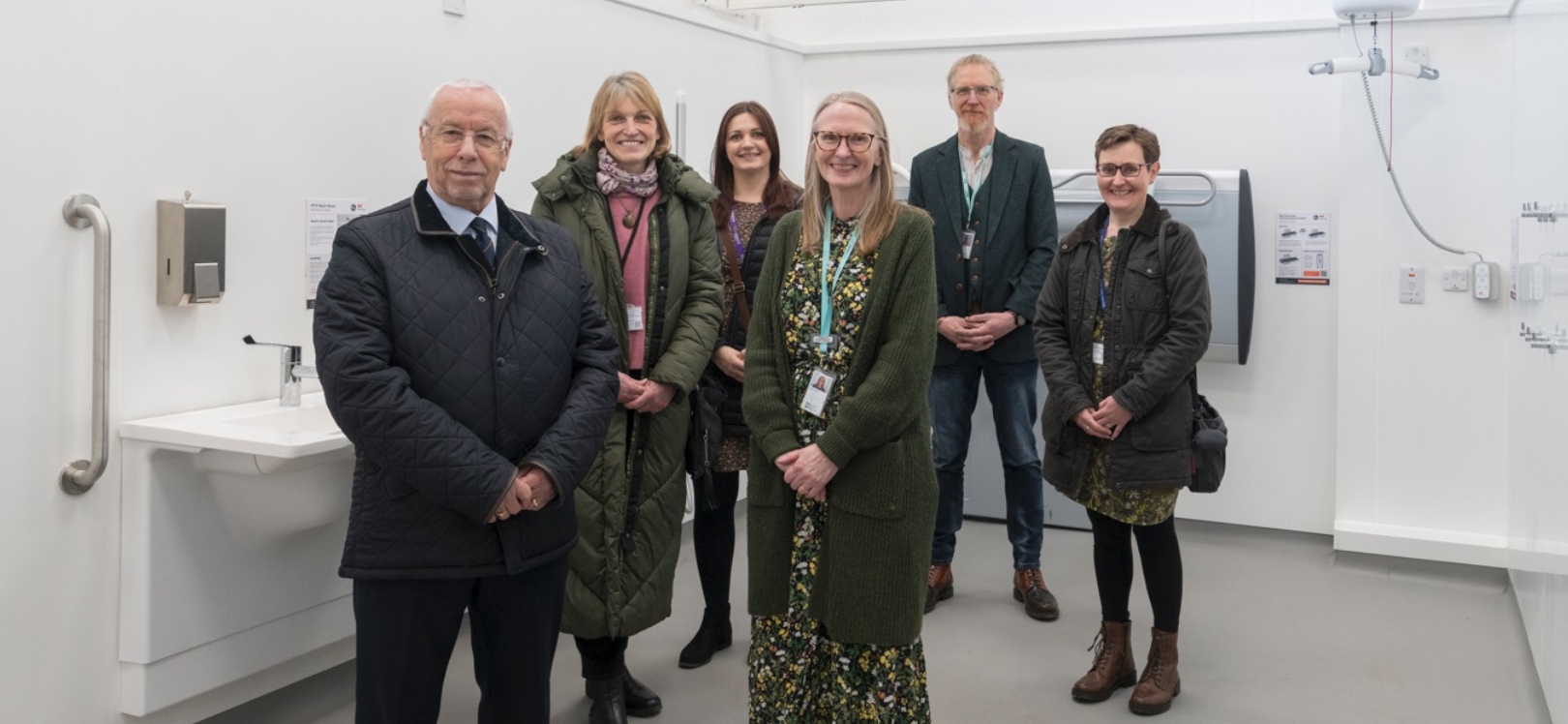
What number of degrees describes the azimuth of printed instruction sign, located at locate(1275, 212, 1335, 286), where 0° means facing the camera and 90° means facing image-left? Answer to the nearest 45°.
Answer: approximately 0°

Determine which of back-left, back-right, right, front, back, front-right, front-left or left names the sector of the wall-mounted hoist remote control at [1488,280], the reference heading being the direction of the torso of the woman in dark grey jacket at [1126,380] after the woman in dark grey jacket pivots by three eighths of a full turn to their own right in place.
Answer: front-right

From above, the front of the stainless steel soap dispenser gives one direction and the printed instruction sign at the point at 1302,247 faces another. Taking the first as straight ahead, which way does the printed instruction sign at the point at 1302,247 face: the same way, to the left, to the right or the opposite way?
to the right

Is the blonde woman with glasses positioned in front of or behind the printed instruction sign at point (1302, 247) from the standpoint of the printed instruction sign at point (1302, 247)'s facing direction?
in front

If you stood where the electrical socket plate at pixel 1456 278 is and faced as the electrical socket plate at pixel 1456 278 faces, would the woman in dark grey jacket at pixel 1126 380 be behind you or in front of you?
in front

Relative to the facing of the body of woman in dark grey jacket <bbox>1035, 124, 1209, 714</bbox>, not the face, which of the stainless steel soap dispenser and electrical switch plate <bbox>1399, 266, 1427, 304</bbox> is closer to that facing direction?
the stainless steel soap dispenser

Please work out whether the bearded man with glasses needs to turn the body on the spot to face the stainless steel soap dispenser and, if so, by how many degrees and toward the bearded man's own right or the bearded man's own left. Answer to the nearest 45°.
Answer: approximately 45° to the bearded man's own right

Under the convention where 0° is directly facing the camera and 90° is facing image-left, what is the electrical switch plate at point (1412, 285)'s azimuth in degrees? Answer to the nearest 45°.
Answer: approximately 0°

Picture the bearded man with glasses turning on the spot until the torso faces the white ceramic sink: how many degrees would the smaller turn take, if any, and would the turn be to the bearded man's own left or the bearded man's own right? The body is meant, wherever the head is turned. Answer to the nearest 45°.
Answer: approximately 45° to the bearded man's own right
